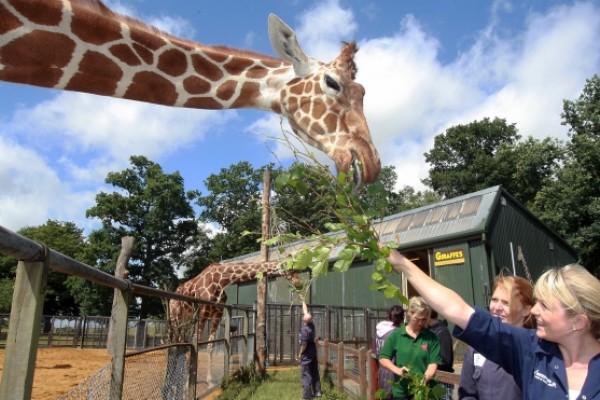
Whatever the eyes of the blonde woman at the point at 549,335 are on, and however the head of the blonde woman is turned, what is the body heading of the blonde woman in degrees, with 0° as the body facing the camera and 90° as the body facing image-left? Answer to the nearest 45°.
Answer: approximately 45°

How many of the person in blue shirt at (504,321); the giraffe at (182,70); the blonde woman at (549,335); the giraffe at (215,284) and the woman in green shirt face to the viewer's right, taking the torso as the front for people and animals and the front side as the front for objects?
2

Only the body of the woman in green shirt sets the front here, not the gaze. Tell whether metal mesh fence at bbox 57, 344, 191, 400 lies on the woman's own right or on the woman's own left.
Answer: on the woman's own right

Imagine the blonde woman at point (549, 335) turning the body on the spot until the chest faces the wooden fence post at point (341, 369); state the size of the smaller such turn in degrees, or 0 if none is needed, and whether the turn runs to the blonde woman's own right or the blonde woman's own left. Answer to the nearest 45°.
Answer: approximately 90° to the blonde woman's own right

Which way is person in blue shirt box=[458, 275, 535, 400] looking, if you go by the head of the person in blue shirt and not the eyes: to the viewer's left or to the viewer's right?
to the viewer's left

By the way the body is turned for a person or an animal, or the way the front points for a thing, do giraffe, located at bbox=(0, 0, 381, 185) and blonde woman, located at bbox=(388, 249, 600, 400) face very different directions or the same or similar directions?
very different directions

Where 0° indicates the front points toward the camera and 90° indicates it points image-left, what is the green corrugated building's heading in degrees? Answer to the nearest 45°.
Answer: approximately 45°

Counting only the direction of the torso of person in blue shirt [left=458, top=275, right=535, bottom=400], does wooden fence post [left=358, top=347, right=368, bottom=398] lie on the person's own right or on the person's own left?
on the person's own right

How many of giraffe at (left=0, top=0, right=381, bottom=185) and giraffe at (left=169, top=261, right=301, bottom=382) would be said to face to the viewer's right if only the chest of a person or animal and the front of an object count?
2

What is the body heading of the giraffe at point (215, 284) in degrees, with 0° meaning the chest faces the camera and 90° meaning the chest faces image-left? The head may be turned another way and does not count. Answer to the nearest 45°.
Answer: approximately 270°

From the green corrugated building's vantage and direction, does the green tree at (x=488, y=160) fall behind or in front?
behind

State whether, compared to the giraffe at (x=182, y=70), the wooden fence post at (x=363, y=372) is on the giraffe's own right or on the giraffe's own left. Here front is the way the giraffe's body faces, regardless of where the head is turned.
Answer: on the giraffe's own left

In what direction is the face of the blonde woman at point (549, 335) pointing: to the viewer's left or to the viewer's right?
to the viewer's left

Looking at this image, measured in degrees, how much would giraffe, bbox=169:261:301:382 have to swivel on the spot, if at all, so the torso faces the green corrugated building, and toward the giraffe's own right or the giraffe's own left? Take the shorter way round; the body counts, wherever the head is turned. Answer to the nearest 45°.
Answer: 0° — it already faces it

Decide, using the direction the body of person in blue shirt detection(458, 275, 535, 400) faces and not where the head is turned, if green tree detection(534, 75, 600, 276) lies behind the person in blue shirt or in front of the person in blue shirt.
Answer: behind

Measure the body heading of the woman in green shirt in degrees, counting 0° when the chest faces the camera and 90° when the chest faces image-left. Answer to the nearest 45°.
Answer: approximately 0°
